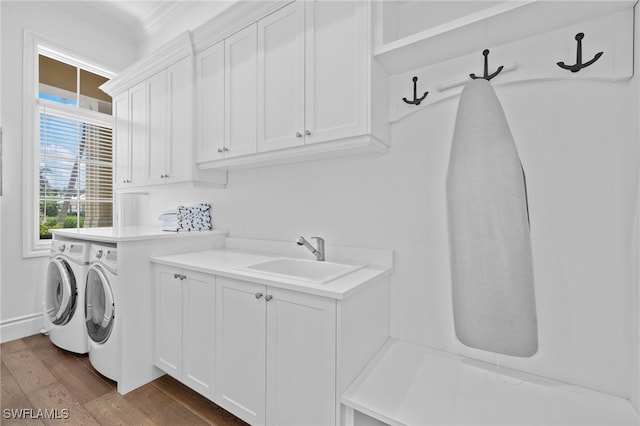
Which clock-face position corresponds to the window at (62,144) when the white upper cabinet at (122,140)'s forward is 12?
The window is roughly at 3 o'clock from the white upper cabinet.

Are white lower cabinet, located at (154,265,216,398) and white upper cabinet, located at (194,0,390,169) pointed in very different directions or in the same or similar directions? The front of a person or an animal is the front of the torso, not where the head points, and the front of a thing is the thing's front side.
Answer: same or similar directions

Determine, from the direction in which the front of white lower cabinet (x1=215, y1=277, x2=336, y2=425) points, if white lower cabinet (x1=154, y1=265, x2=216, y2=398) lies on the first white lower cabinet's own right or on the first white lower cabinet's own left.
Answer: on the first white lower cabinet's own right

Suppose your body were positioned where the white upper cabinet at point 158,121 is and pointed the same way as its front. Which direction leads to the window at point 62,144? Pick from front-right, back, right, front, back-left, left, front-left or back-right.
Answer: right

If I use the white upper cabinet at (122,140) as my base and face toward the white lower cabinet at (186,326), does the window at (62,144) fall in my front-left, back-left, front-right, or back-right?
back-right

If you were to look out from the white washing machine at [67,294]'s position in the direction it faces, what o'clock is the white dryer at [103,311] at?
The white dryer is roughly at 10 o'clock from the white washing machine.

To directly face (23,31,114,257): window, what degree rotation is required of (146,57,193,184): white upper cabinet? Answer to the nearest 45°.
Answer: approximately 90° to its right

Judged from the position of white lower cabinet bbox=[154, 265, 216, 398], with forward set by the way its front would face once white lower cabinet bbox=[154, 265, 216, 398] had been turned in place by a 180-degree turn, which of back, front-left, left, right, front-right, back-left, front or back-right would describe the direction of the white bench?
right

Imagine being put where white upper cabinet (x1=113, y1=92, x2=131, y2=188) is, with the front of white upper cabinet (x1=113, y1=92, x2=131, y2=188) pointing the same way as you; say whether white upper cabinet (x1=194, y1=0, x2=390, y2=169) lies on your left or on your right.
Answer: on your left

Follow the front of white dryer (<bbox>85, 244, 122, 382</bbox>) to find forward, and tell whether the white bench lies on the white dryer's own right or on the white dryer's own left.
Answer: on the white dryer's own left
